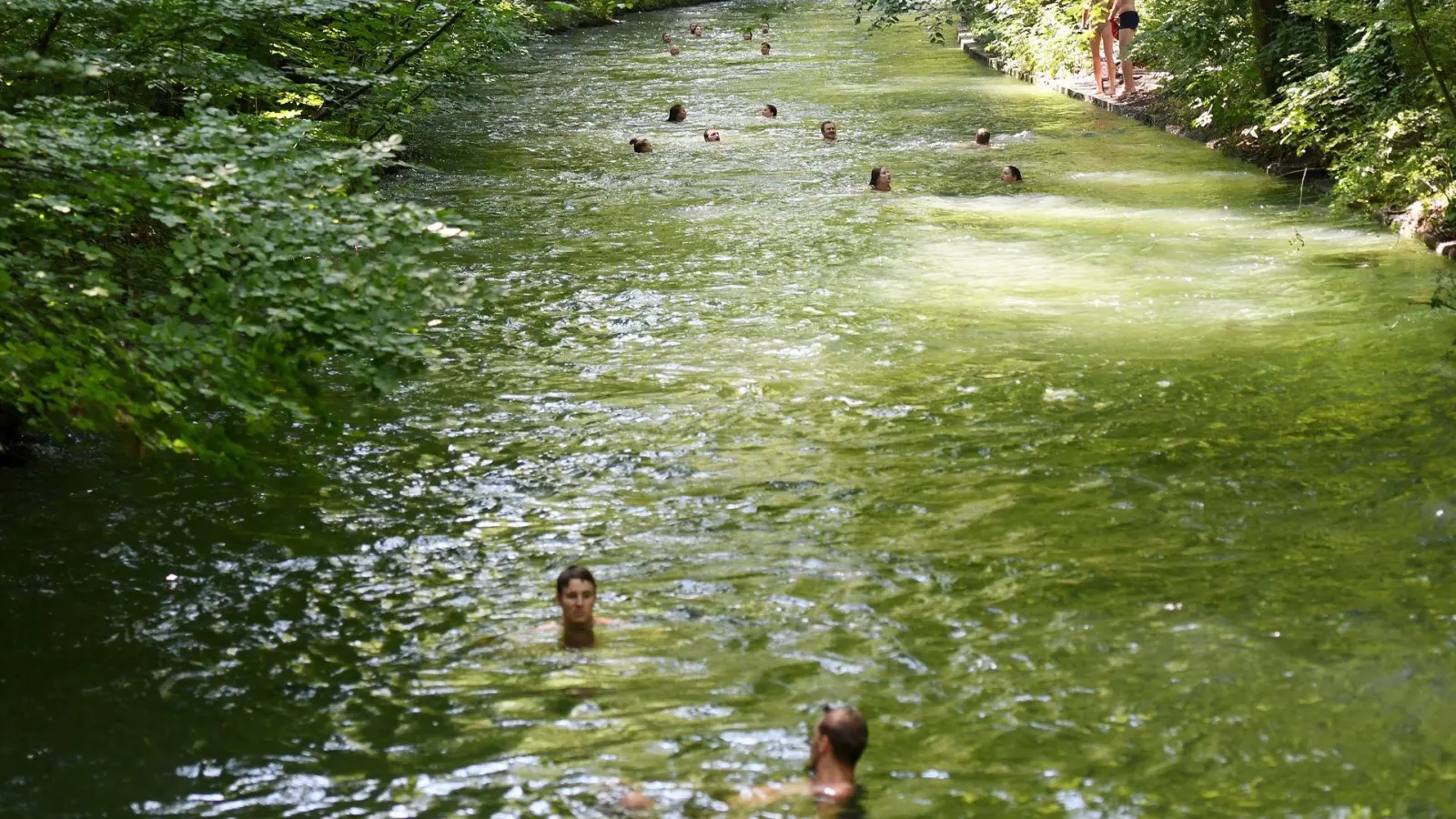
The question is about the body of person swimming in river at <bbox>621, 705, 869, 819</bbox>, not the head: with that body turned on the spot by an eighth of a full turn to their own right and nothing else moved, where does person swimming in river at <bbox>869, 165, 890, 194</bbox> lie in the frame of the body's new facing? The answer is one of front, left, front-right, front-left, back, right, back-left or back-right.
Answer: front

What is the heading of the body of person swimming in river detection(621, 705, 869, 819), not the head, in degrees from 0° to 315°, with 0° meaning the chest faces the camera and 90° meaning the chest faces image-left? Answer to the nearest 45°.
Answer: approximately 135°

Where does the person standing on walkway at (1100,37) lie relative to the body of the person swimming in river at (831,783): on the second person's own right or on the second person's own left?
on the second person's own right

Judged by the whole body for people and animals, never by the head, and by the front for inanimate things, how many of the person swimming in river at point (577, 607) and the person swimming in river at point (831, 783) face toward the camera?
1

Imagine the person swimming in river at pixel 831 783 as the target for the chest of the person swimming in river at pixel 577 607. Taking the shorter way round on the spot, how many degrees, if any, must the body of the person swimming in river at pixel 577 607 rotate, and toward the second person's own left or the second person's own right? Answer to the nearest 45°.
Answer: approximately 45° to the second person's own left

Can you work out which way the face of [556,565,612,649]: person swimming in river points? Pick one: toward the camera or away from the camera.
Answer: toward the camera

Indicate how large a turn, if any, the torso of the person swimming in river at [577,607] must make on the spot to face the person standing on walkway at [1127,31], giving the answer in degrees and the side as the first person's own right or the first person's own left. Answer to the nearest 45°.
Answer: approximately 135° to the first person's own left

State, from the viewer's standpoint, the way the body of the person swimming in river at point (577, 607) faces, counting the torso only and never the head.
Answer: toward the camera

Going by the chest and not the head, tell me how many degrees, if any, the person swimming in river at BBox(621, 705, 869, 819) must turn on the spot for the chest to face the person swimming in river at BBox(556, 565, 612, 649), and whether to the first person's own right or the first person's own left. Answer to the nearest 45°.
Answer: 0° — they already face them

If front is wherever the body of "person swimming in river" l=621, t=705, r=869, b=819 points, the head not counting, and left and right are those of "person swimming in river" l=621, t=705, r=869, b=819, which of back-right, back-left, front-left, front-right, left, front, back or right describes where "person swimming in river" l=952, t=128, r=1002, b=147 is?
front-right

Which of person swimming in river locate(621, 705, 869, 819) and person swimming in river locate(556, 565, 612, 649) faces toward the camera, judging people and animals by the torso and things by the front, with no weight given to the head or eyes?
person swimming in river locate(556, 565, 612, 649)

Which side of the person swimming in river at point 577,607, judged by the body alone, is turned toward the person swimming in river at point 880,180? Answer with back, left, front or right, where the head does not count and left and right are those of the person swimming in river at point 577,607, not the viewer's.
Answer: back

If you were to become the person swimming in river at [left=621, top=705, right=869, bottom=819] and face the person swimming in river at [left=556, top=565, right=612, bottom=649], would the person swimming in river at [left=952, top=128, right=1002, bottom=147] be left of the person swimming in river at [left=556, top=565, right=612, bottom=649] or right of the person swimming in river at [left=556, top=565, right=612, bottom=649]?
right
